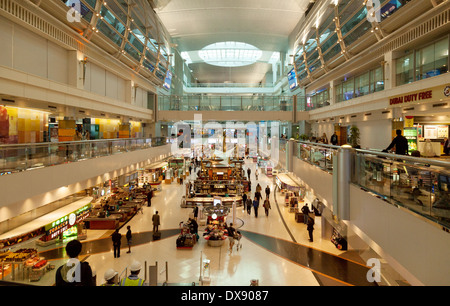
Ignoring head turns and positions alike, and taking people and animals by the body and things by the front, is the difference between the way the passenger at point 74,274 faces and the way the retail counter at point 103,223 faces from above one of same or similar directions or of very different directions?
very different directions

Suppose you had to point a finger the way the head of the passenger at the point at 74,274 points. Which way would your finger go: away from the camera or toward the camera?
away from the camera

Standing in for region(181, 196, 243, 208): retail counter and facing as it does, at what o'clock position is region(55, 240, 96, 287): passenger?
The passenger is roughly at 12 o'clock from the retail counter.

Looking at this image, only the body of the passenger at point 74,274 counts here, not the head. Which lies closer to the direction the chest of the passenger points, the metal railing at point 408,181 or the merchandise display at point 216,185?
the merchandise display

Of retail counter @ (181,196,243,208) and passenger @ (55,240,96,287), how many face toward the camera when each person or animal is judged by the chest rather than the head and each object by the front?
1

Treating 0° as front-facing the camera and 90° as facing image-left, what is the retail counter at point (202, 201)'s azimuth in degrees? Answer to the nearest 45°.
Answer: approximately 0°

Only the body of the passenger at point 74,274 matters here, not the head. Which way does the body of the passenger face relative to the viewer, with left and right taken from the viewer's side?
facing away from the viewer
